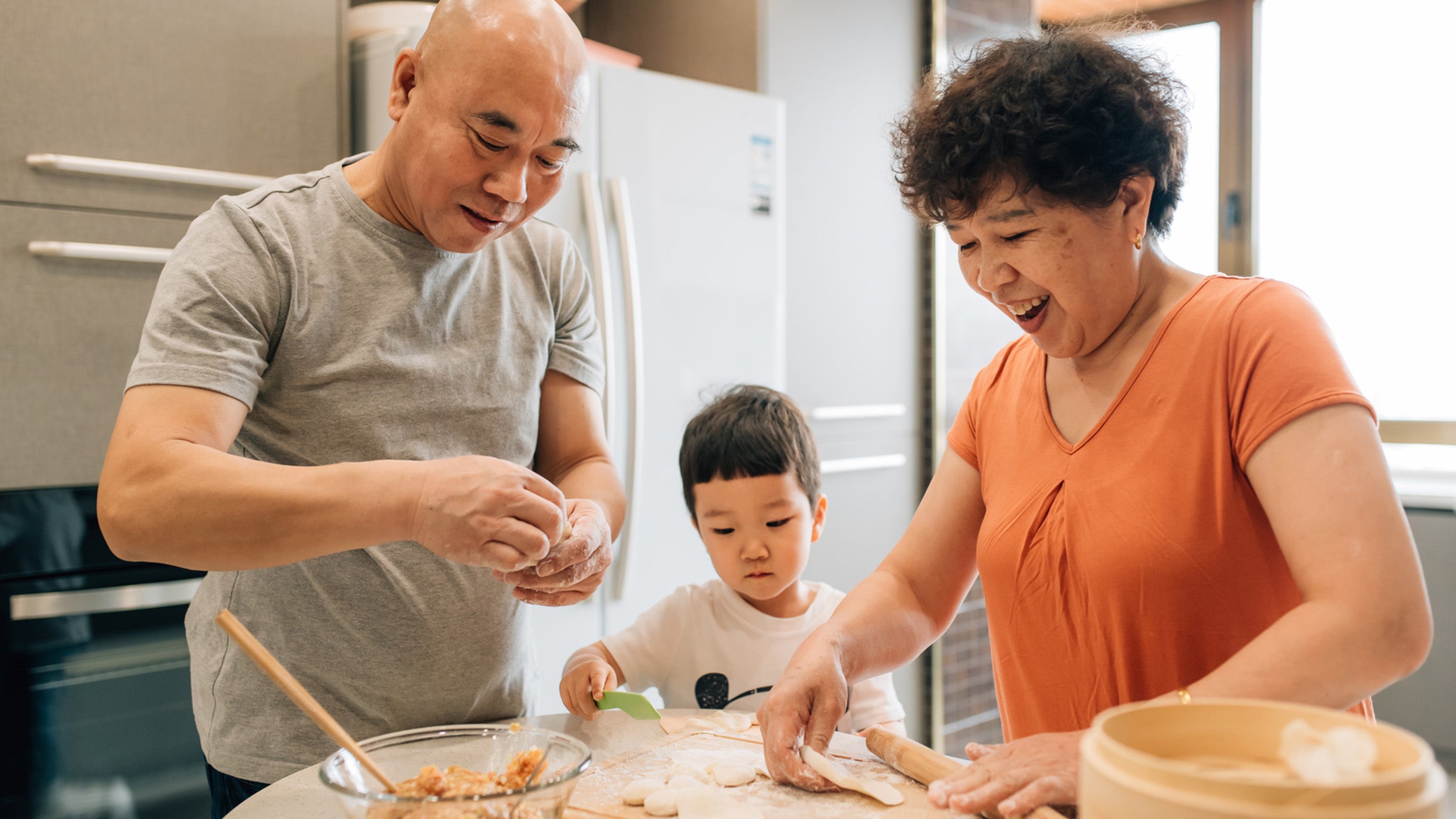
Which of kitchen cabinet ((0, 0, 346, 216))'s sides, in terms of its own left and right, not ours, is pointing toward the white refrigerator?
left

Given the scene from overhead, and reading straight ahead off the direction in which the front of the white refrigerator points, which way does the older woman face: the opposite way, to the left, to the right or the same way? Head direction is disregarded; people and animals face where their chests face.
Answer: to the right
